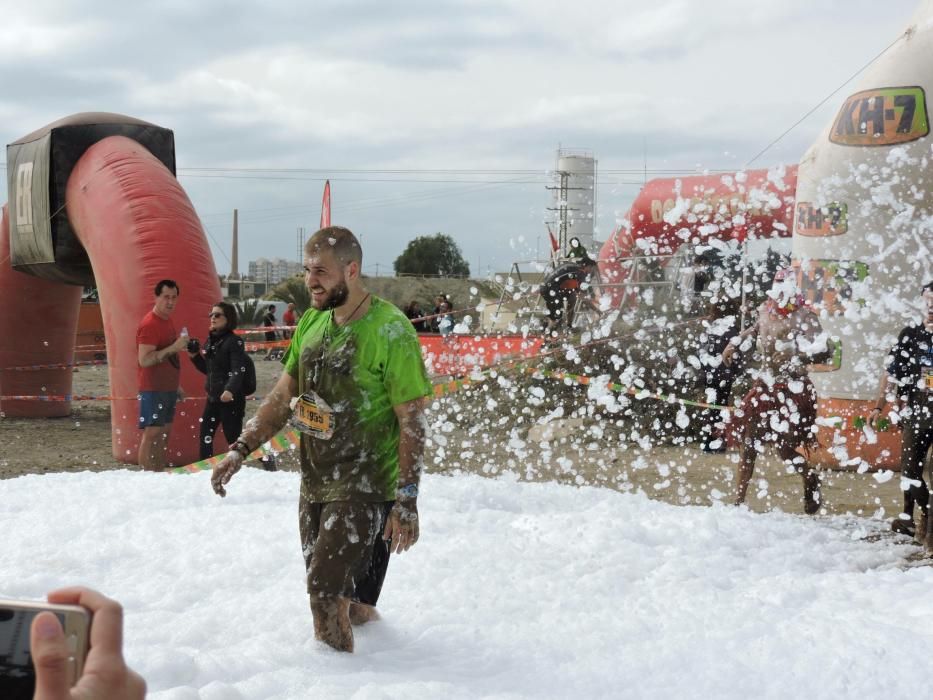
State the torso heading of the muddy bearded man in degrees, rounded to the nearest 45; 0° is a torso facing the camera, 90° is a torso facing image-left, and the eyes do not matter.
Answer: approximately 45°

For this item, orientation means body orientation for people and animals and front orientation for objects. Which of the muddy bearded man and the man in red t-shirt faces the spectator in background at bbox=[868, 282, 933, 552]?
the man in red t-shirt

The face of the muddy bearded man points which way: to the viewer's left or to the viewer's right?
to the viewer's left

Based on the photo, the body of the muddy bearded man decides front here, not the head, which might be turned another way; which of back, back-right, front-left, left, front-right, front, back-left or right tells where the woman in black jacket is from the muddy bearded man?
back-right

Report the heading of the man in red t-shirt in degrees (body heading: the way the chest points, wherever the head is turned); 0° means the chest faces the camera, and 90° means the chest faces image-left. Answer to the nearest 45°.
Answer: approximately 315°

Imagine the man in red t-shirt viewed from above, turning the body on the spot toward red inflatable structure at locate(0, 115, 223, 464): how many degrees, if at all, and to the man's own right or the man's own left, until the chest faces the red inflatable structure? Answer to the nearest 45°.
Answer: approximately 135° to the man's own left
